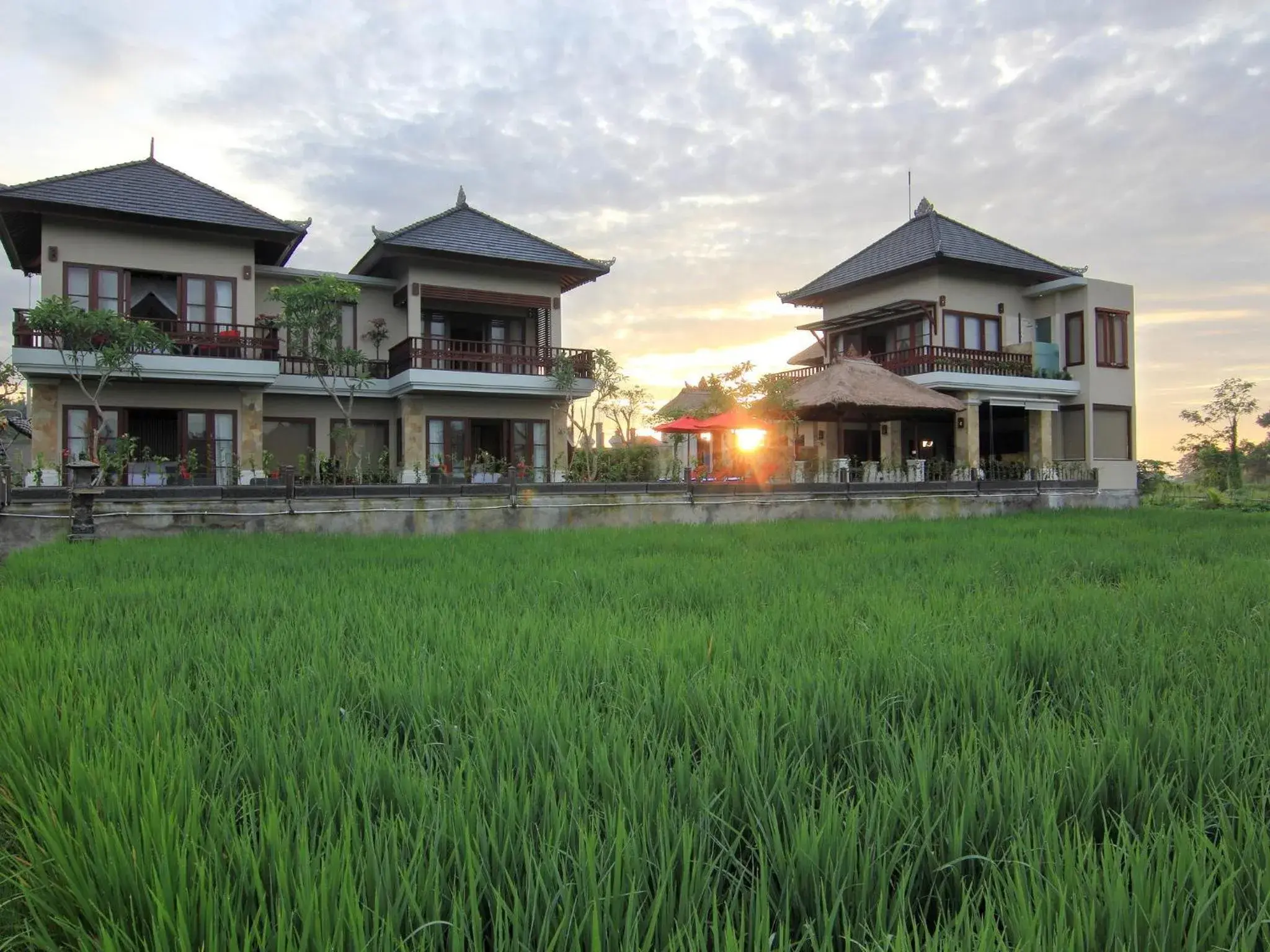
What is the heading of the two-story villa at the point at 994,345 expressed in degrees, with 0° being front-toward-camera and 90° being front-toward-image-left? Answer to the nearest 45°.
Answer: approximately 45°

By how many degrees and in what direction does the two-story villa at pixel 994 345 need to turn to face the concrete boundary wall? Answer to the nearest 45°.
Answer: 0° — it already faces it
